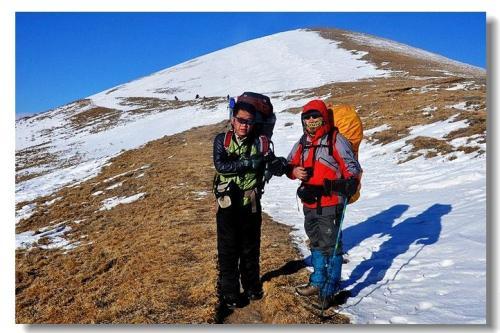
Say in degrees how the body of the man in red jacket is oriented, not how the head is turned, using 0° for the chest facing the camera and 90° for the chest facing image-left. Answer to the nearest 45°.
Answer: approximately 45°

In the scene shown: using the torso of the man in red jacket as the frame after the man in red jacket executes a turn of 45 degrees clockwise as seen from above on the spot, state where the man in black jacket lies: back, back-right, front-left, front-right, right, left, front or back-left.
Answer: front
